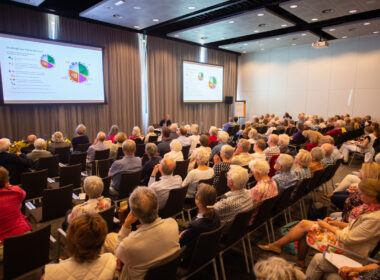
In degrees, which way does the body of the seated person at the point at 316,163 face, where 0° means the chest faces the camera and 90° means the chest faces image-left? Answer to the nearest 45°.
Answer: approximately 135°

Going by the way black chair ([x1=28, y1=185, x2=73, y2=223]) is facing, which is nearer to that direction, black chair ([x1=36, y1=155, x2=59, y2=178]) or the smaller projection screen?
the black chair

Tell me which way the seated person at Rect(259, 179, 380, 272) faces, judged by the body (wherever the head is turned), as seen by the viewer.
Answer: to the viewer's left

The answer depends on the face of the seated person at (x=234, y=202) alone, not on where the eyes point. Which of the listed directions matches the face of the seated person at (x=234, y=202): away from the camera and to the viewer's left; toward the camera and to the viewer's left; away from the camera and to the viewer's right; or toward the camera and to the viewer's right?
away from the camera and to the viewer's left

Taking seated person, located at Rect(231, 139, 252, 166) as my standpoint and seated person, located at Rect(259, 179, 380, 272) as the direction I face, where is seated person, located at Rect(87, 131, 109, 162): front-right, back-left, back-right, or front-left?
back-right

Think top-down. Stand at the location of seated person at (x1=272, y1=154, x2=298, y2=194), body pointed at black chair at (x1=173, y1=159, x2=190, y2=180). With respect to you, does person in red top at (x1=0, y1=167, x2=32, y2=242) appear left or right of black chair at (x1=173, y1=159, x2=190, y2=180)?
left

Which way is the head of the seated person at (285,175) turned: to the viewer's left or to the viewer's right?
to the viewer's left

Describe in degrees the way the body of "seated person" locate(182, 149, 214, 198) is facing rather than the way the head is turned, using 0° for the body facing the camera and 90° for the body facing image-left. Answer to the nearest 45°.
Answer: approximately 135°
